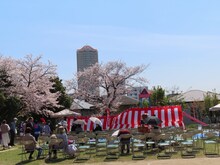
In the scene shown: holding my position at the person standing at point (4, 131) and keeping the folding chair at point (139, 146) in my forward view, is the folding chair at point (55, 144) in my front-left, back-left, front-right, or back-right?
front-right
